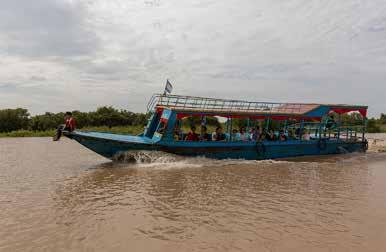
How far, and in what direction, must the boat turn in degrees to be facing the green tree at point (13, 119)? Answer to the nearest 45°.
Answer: approximately 45° to its right

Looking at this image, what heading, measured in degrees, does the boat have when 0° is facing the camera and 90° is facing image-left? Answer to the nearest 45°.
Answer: approximately 90°

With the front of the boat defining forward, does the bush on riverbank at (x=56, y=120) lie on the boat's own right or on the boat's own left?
on the boat's own right
